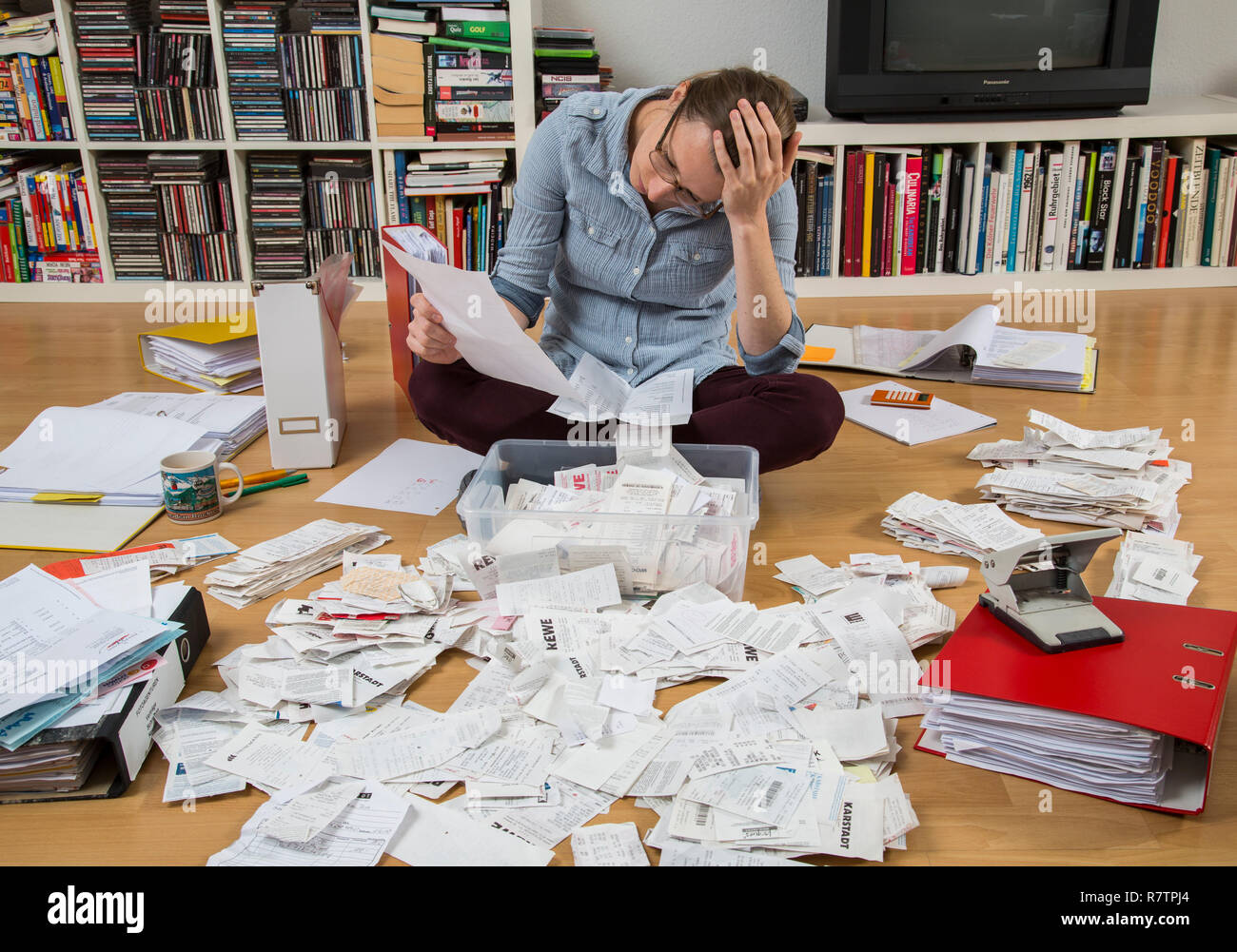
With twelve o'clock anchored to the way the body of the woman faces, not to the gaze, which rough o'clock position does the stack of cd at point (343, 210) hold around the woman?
The stack of cd is roughly at 5 o'clock from the woman.

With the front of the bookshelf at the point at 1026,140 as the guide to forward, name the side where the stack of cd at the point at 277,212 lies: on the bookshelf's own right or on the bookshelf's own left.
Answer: on the bookshelf's own right

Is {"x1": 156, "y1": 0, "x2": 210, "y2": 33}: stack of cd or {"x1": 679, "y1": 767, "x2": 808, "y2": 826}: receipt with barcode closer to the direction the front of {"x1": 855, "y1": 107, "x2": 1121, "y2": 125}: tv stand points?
the receipt with barcode

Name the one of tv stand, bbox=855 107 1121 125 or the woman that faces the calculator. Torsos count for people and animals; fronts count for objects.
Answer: the tv stand

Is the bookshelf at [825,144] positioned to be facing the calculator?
yes

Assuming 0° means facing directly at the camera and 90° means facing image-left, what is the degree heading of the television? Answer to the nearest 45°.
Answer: approximately 0°

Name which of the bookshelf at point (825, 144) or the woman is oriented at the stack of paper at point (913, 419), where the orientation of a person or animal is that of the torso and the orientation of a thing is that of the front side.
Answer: the bookshelf

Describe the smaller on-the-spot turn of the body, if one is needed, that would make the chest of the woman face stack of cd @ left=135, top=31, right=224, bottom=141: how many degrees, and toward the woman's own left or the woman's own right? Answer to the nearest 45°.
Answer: approximately 135° to the woman's own right

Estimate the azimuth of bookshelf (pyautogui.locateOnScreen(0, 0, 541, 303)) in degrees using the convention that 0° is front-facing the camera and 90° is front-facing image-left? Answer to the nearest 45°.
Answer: approximately 0°
